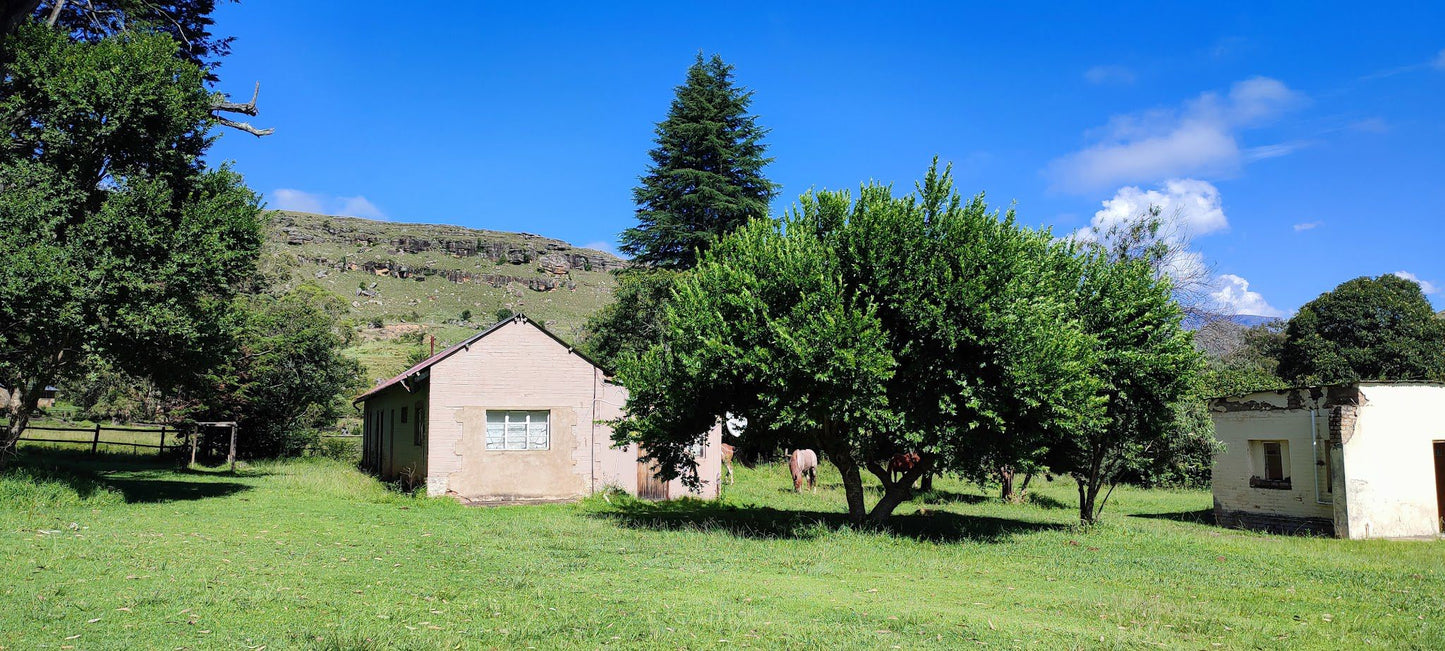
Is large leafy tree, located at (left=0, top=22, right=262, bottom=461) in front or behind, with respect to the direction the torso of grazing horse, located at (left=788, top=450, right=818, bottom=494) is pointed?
in front
